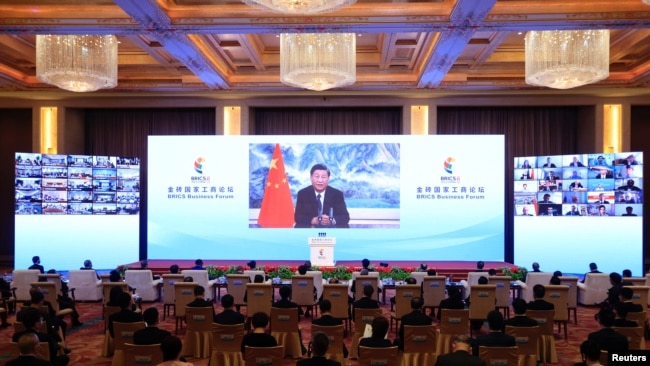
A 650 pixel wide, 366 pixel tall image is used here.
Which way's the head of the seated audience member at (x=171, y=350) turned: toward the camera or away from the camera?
away from the camera

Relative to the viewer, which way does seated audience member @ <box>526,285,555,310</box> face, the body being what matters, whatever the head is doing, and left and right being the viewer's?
facing away from the viewer

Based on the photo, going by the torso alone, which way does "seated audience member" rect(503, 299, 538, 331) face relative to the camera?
away from the camera

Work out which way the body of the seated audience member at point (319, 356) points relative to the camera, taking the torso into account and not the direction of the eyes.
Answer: away from the camera

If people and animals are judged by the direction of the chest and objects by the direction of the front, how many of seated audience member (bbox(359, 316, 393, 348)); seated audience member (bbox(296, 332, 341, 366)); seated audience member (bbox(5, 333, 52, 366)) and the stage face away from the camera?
3

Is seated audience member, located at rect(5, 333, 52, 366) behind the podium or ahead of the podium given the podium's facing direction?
ahead

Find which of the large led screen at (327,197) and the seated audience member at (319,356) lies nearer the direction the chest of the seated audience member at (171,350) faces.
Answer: the large led screen

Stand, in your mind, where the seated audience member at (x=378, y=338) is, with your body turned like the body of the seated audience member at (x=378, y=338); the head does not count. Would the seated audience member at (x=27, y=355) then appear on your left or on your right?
on your left

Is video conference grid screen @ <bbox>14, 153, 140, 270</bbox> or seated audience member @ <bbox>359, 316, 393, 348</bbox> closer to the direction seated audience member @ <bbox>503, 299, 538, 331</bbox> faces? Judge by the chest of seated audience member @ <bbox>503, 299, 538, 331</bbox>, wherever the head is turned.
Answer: the video conference grid screen

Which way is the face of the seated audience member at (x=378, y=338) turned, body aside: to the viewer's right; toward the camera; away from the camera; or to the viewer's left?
away from the camera

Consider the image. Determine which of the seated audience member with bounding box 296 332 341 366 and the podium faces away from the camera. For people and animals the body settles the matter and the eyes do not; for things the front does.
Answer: the seated audience member

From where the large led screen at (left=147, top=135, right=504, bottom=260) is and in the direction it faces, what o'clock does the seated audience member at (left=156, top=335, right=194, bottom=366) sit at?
The seated audience member is roughly at 12 o'clock from the large led screen.

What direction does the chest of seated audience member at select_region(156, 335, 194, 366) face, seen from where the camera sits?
away from the camera
